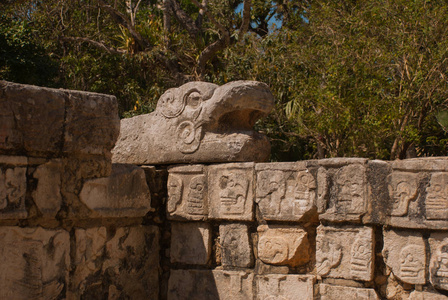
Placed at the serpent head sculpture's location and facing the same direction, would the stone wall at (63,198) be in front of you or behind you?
behind

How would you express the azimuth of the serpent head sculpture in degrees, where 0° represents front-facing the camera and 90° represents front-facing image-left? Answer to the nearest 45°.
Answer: approximately 270°
